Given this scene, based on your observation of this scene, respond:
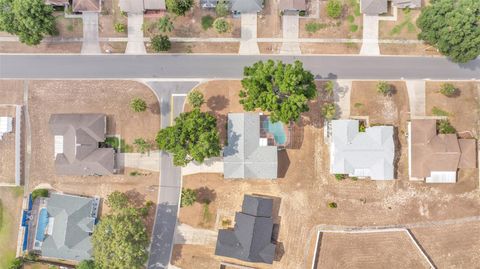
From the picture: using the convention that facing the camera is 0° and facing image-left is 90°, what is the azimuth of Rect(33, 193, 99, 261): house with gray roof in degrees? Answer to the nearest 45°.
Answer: approximately 270°

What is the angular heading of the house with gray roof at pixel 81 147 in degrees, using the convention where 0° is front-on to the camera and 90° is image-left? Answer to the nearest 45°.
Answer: approximately 270°

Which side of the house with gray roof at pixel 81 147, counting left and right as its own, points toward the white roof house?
front

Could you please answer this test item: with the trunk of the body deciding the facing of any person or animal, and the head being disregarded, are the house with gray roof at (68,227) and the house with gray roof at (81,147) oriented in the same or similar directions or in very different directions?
same or similar directions

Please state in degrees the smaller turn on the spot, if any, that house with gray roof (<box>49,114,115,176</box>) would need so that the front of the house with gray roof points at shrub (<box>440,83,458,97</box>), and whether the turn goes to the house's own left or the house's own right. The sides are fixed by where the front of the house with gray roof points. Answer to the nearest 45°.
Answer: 0° — it already faces it

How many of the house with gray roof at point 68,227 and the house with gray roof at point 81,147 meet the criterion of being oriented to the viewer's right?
2

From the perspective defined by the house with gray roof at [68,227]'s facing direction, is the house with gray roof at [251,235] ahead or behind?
ahead
